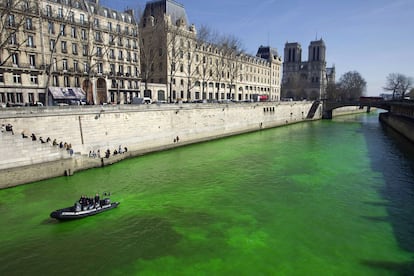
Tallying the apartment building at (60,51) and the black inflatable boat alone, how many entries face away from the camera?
0

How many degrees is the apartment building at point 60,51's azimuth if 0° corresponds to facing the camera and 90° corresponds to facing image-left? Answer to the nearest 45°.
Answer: approximately 315°

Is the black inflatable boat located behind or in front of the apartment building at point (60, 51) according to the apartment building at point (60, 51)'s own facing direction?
in front
